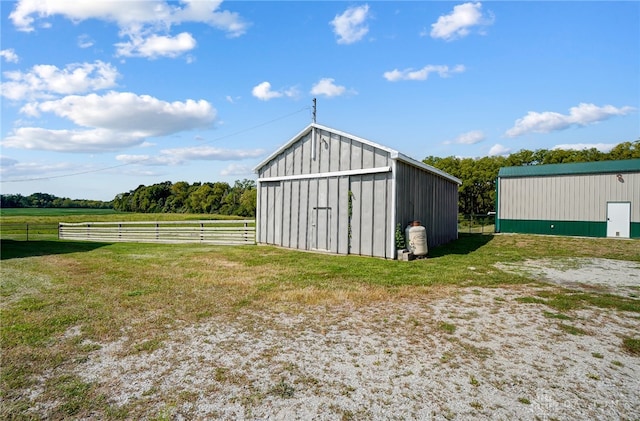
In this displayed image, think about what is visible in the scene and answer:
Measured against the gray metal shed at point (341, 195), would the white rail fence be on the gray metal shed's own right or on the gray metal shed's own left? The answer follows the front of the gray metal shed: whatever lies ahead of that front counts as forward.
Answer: on the gray metal shed's own right

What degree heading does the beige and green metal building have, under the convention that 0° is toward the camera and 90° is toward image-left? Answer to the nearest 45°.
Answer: approximately 0°

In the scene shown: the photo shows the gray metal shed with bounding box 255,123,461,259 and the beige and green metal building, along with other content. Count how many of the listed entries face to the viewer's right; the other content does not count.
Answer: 0

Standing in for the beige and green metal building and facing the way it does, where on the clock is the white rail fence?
The white rail fence is roughly at 2 o'clock from the beige and green metal building.

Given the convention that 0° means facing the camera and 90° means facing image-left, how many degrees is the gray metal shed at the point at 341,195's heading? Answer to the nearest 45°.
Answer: approximately 45°

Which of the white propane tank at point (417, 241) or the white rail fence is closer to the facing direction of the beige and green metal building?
the white propane tank

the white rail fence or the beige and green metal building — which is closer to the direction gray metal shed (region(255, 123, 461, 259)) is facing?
the white rail fence

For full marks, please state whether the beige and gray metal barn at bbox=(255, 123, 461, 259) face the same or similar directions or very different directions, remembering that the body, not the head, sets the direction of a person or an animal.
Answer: same or similar directions

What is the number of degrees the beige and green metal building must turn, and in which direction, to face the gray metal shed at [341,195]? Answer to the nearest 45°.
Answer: approximately 45° to its right
